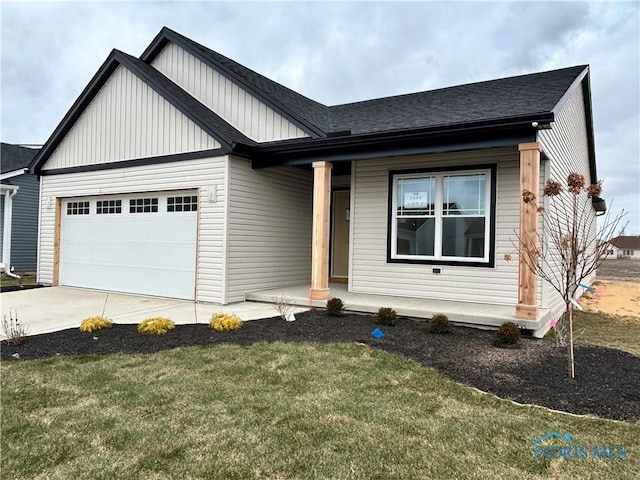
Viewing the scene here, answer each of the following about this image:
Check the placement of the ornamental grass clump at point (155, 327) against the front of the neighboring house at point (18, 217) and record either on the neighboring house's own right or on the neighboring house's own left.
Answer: on the neighboring house's own left

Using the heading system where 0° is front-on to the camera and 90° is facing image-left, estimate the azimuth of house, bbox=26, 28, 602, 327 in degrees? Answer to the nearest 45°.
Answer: approximately 45°

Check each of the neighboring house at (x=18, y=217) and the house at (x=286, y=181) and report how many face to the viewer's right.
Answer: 0

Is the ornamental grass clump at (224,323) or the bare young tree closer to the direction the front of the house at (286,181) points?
the ornamental grass clump

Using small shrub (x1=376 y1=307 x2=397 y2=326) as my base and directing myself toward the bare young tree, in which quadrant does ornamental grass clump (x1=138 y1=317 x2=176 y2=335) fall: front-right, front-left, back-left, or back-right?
back-right

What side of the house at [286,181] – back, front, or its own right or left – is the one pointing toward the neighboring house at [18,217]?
right

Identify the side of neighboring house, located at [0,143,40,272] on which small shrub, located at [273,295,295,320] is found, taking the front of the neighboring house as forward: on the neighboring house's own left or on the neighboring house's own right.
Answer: on the neighboring house's own left

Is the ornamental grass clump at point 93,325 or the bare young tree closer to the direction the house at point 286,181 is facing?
the ornamental grass clump
